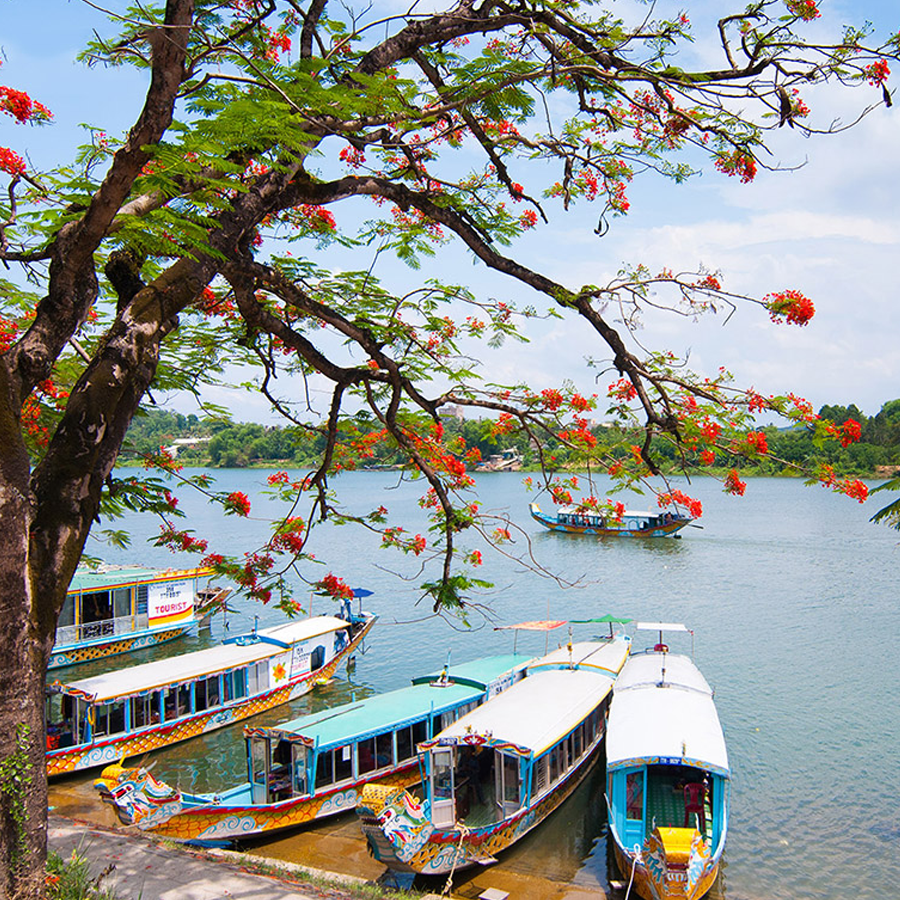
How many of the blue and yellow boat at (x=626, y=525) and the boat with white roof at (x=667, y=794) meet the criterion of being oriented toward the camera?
1

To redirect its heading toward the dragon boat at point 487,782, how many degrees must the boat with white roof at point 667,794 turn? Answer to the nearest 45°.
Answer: approximately 90° to its right

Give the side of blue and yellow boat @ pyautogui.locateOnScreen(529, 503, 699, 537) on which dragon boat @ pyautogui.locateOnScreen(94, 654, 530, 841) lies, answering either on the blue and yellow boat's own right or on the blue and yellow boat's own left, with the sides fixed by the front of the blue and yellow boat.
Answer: on the blue and yellow boat's own left

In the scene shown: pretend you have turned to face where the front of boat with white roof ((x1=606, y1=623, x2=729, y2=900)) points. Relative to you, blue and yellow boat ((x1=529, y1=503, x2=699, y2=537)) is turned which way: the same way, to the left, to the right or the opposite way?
to the right

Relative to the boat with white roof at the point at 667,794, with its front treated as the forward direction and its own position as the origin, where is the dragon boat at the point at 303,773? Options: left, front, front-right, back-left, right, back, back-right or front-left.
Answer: right

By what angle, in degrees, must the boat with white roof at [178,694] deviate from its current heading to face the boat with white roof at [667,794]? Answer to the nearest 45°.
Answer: approximately 90° to its left

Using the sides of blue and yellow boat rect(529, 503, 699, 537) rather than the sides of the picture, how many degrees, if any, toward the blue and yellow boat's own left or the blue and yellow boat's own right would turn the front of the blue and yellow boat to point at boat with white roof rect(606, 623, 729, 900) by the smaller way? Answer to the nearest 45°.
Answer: approximately 90° to the blue and yellow boat's own left

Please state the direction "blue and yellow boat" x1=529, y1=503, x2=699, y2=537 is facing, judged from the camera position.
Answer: facing to the left of the viewer

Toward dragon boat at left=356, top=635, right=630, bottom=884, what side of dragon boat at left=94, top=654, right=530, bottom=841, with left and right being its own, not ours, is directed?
left

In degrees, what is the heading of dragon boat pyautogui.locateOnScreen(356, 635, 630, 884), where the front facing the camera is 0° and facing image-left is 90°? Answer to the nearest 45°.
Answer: approximately 45°

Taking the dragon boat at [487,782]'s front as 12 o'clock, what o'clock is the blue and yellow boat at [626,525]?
The blue and yellow boat is roughly at 5 o'clock from the dragon boat.

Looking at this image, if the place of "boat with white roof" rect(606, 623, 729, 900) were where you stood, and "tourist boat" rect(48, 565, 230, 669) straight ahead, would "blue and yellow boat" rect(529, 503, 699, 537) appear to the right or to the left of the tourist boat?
right
